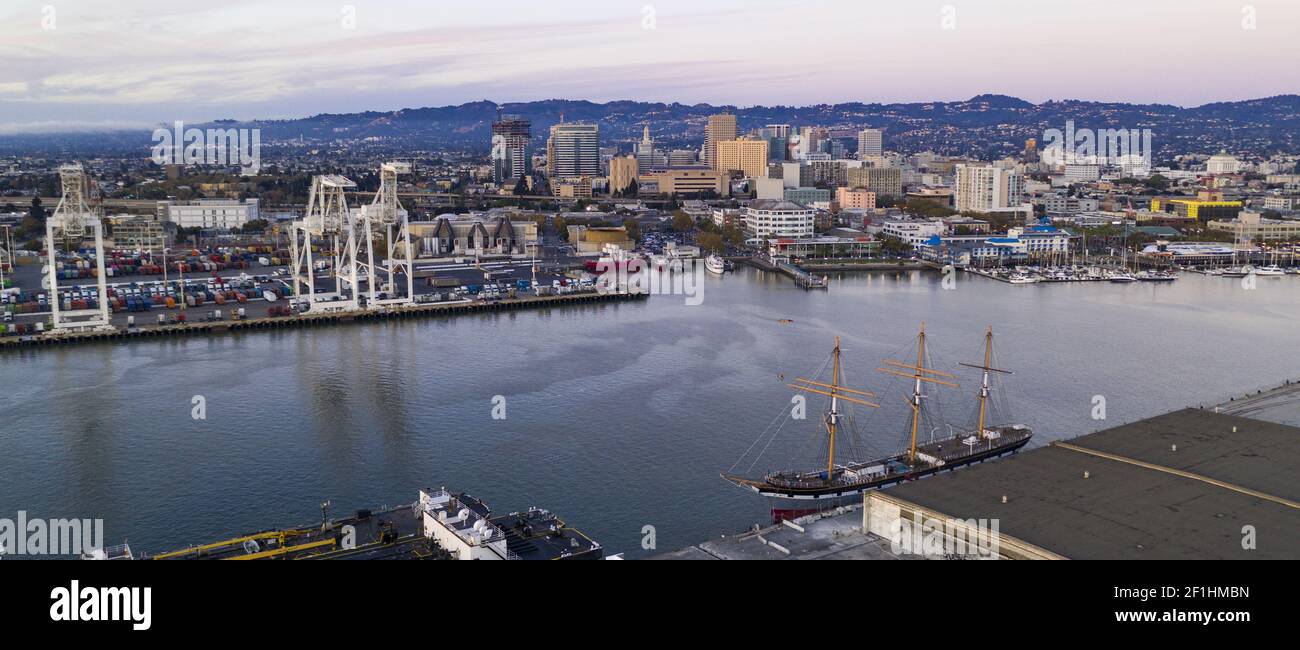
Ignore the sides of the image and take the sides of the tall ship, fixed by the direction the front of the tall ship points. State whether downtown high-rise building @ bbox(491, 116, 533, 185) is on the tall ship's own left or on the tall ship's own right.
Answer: on the tall ship's own right

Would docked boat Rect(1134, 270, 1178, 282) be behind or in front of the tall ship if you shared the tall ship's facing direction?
behind

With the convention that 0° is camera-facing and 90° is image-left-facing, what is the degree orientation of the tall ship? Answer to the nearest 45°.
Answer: approximately 45°

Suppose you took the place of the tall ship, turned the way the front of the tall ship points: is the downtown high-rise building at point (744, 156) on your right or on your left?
on your right

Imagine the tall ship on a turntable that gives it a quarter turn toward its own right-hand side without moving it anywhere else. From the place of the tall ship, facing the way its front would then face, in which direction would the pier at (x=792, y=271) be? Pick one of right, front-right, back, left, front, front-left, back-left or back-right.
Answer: front-right

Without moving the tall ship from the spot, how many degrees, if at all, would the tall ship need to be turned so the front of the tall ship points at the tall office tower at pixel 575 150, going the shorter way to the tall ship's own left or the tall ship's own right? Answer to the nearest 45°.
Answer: approximately 135° to the tall ship's own right

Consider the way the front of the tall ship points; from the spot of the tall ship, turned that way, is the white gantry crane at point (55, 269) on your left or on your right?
on your right

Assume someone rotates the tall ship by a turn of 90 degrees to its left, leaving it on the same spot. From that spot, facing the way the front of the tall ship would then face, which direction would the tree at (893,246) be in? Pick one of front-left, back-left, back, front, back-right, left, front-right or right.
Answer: back-left

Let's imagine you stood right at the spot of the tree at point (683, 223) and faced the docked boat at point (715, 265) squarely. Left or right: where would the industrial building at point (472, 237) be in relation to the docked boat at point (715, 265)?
right

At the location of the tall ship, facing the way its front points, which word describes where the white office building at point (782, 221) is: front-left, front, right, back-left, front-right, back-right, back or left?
back-right

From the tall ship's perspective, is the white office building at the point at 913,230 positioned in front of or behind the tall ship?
behind
